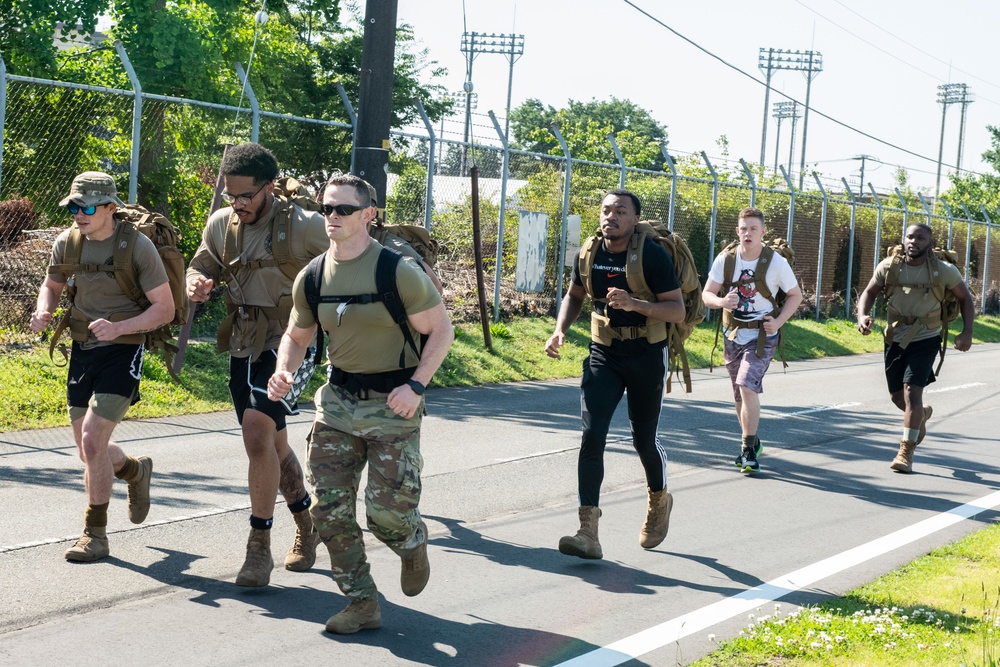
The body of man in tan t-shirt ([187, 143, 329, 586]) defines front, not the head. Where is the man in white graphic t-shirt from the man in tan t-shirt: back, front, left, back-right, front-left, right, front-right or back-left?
back

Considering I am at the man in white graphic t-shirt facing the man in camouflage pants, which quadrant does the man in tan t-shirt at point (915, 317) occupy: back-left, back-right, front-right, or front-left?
back-left

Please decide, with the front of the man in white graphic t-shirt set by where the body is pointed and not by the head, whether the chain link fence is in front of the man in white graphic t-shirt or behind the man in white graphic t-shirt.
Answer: behind

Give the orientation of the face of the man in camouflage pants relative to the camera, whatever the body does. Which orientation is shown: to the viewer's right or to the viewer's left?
to the viewer's left

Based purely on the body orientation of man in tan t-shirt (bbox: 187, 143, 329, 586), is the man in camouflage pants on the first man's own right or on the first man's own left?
on the first man's own left

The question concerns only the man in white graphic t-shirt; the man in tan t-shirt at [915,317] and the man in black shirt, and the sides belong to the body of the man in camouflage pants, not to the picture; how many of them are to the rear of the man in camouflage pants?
3
